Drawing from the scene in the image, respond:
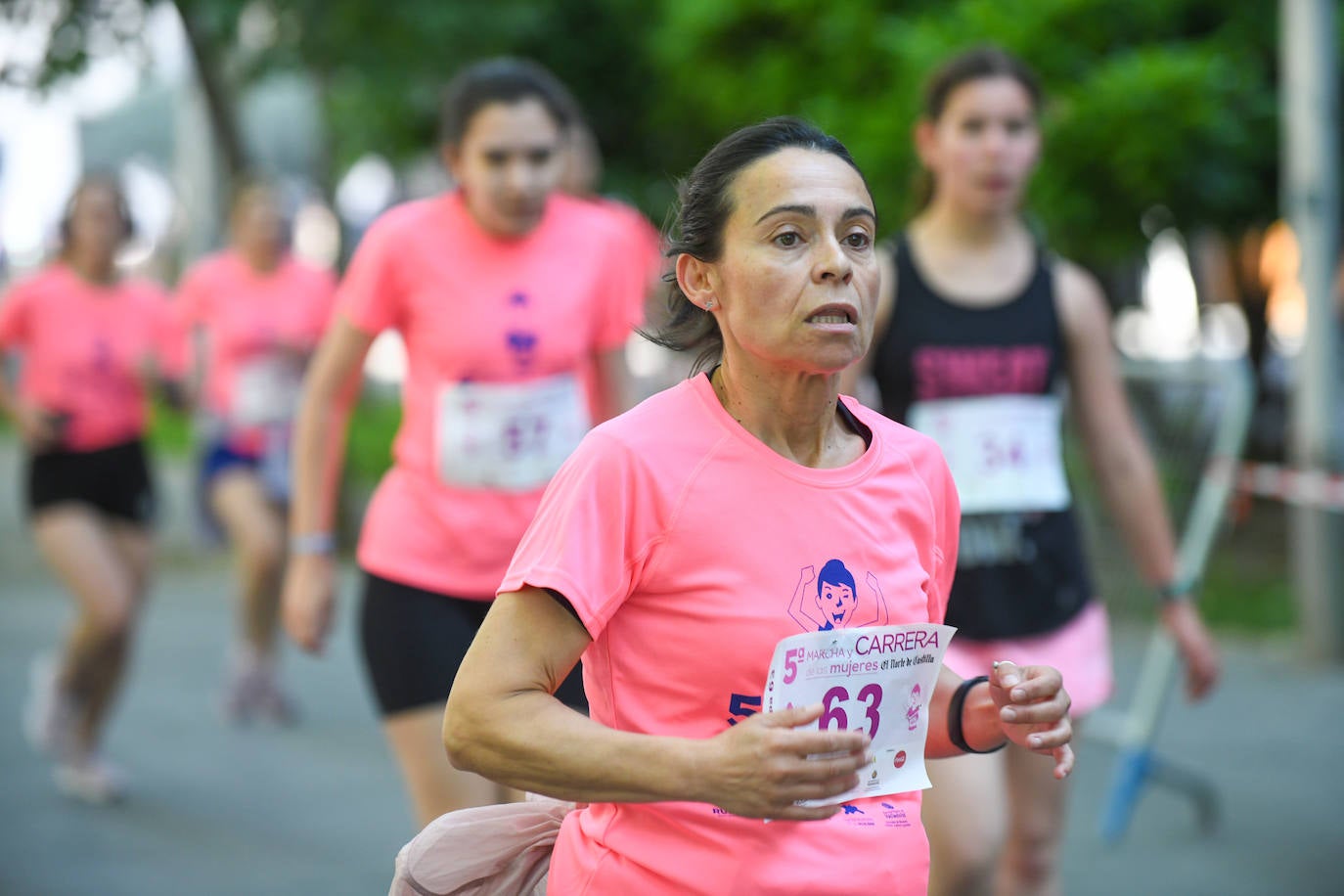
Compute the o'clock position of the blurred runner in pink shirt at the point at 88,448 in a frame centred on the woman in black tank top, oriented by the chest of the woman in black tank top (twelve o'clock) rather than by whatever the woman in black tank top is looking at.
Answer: The blurred runner in pink shirt is roughly at 4 o'clock from the woman in black tank top.

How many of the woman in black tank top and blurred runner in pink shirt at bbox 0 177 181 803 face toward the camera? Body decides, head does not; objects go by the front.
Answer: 2

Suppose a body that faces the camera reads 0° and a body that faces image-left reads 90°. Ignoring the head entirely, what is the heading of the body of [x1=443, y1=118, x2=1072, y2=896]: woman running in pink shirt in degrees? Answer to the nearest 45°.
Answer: approximately 315°

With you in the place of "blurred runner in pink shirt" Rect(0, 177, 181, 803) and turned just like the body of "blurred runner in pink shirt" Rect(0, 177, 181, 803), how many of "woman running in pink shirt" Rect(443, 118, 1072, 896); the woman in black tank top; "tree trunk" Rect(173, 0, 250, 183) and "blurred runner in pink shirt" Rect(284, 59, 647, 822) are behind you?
1

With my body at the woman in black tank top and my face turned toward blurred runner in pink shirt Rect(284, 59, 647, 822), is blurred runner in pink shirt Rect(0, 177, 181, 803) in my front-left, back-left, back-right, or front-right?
front-right

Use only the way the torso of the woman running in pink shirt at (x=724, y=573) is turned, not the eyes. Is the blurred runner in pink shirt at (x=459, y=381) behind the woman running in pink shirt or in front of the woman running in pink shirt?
behind

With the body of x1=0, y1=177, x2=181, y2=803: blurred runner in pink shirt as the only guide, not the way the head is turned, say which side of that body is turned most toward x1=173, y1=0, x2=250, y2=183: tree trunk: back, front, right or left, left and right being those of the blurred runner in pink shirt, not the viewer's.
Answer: back

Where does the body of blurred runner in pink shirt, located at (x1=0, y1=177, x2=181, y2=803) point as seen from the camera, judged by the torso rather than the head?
toward the camera

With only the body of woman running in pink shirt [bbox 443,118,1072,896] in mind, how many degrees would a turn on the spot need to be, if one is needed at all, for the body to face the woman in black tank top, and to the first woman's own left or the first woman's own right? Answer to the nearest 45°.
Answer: approximately 135° to the first woman's own left

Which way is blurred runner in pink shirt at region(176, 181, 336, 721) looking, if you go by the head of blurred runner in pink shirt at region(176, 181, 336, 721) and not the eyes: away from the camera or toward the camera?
toward the camera

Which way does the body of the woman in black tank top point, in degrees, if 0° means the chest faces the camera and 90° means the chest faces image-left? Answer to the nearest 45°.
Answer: approximately 0°

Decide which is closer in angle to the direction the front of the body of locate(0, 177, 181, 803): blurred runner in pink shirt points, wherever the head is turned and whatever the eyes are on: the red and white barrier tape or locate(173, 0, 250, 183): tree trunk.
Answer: the red and white barrier tape

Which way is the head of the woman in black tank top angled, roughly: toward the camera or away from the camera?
toward the camera

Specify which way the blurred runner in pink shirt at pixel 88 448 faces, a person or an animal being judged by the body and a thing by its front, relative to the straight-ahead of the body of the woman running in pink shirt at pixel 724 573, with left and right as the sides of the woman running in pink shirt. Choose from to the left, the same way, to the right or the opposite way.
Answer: the same way

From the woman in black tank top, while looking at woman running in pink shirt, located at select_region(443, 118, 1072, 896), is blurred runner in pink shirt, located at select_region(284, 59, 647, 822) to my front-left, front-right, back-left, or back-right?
front-right

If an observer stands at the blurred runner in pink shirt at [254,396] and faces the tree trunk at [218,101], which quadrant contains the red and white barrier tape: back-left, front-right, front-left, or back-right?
back-right

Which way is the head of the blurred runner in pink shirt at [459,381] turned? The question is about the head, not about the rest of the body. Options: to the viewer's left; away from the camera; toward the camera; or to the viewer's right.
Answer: toward the camera
